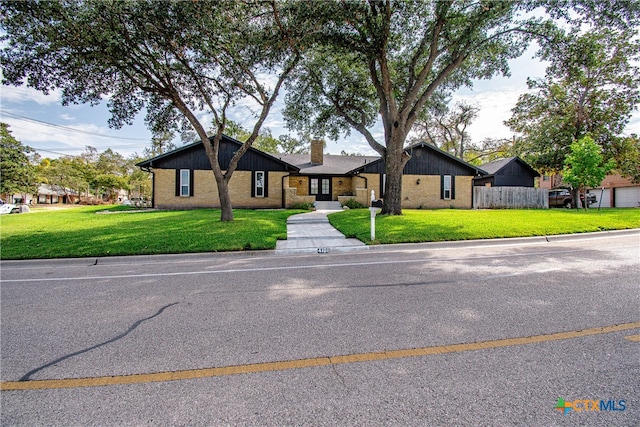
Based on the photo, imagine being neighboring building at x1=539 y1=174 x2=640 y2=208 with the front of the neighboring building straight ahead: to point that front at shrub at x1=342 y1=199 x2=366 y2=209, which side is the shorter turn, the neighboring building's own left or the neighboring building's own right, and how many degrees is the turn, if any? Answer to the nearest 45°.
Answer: approximately 45° to the neighboring building's own right

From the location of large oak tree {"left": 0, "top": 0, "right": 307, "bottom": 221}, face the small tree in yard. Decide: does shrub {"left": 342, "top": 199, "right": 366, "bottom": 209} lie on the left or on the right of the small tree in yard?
left

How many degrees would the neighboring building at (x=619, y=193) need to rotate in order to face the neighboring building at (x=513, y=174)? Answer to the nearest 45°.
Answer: approximately 45° to its right

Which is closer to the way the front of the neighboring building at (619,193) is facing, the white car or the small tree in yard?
the small tree in yard

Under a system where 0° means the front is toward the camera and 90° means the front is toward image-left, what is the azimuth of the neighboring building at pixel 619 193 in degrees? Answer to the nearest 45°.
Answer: approximately 0°
